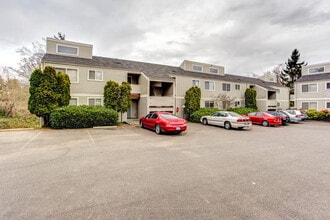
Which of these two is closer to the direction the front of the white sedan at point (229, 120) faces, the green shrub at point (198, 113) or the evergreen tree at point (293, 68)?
the green shrub

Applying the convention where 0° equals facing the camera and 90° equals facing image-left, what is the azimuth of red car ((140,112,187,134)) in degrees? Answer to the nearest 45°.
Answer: approximately 135°

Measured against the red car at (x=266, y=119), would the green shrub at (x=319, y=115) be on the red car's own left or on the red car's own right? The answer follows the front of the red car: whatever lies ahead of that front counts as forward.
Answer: on the red car's own right

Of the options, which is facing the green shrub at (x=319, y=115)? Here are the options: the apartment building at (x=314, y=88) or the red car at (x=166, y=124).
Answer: the apartment building

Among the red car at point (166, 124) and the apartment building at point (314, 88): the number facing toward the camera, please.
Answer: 1

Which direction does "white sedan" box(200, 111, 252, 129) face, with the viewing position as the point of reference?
facing away from the viewer and to the left of the viewer

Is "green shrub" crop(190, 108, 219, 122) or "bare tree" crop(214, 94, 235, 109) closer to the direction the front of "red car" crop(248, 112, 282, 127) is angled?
the bare tree

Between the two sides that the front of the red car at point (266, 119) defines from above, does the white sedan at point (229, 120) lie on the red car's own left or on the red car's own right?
on the red car's own left

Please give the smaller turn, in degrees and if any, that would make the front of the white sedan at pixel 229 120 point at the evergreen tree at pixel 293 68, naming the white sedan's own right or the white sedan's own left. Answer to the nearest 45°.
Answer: approximately 90° to the white sedan's own right
